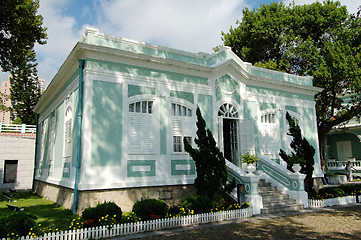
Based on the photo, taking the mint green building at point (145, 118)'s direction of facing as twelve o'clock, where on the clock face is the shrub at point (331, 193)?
The shrub is roughly at 10 o'clock from the mint green building.

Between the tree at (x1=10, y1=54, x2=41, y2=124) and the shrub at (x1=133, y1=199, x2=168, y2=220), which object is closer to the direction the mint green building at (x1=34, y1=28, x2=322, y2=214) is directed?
the shrub

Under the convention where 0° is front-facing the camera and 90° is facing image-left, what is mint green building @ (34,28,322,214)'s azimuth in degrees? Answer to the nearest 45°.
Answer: approximately 315°

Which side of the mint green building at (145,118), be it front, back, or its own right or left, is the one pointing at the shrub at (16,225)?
right

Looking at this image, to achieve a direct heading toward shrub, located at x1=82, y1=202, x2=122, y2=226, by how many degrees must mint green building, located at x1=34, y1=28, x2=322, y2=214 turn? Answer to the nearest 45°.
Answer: approximately 45° to its right

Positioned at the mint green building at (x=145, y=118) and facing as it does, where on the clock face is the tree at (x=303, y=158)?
The tree is roughly at 10 o'clock from the mint green building.

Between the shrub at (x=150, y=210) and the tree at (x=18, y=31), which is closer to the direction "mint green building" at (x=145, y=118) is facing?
the shrub

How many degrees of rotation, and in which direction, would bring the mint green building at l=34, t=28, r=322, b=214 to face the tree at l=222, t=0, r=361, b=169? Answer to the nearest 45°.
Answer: approximately 90° to its left

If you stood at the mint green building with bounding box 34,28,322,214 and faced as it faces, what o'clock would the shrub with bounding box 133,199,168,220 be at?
The shrub is roughly at 1 o'clock from the mint green building.
